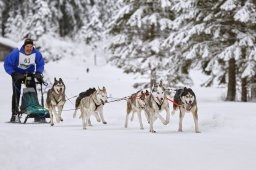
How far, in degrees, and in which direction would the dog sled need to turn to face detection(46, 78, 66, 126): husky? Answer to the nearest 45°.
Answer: approximately 45° to its left

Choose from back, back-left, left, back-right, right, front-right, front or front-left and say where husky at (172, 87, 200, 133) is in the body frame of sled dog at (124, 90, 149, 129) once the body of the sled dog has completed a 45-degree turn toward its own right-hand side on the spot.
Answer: front-left

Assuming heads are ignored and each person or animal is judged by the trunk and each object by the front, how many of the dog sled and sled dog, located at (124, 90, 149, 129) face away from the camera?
0

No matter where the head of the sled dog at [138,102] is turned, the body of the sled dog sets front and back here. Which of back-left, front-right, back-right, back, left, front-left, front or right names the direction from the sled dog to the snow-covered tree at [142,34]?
back-left

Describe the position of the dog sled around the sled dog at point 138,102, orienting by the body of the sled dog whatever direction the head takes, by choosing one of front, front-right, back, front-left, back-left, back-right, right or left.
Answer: back-right

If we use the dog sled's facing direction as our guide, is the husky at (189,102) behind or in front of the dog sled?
in front

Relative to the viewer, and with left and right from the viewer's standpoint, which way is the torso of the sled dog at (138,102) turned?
facing the viewer and to the right of the viewer

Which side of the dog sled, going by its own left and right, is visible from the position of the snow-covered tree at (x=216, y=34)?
left

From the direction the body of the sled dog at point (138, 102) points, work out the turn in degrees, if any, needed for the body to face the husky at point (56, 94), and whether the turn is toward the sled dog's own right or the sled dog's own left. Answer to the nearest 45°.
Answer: approximately 135° to the sled dog's own right
